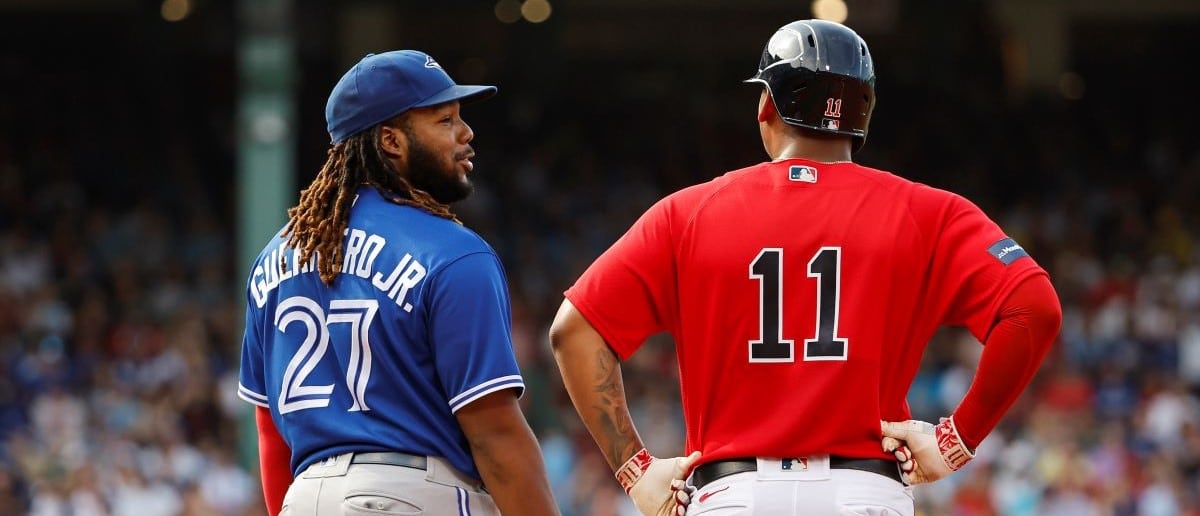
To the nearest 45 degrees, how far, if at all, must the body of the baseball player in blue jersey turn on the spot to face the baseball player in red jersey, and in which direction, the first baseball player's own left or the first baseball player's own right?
approximately 45° to the first baseball player's own right

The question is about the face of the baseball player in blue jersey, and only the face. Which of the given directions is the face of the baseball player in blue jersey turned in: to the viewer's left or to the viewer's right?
to the viewer's right

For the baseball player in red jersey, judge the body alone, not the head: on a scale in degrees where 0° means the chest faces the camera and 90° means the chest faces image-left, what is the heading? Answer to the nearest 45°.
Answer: approximately 180°

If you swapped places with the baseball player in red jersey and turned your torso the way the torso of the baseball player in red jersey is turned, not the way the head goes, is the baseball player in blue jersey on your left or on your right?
on your left

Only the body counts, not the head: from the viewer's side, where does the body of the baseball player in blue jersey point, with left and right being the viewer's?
facing away from the viewer and to the right of the viewer

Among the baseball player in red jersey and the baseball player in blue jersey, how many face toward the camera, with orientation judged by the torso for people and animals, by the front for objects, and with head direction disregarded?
0
